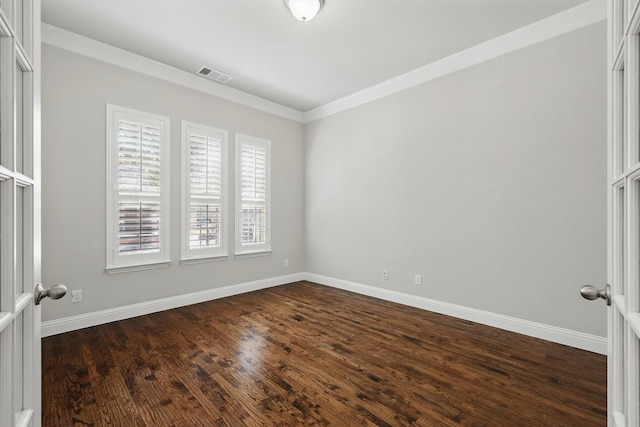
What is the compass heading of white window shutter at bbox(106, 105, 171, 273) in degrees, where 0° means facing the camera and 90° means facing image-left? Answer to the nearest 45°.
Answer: approximately 315°

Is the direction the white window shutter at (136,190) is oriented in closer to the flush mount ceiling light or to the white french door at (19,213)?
the flush mount ceiling light

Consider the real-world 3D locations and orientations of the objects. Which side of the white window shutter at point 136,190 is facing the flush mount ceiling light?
front

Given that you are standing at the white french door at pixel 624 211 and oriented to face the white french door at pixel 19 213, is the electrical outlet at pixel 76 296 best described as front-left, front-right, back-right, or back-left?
front-right

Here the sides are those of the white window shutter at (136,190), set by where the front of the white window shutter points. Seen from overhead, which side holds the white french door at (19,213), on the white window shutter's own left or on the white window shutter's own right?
on the white window shutter's own right

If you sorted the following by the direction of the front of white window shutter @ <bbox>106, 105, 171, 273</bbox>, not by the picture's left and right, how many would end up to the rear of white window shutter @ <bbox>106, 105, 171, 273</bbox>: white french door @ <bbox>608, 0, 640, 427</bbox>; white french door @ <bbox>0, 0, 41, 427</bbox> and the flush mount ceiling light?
0

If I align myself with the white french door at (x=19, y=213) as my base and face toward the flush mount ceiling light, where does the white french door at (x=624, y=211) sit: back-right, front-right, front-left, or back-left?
front-right
